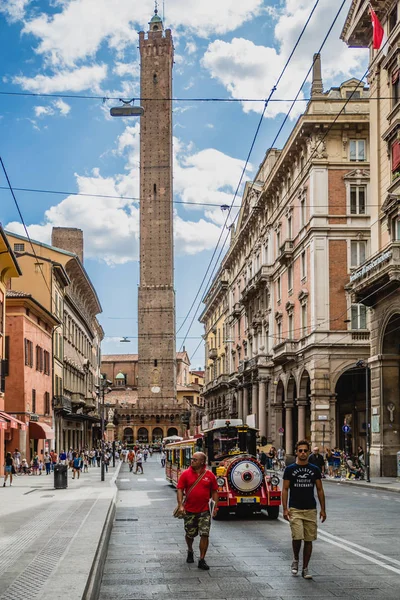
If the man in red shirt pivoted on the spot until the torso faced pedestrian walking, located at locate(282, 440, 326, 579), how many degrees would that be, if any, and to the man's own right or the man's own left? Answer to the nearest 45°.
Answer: approximately 45° to the man's own left

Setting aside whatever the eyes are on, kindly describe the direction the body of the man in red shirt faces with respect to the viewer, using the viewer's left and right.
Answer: facing the viewer

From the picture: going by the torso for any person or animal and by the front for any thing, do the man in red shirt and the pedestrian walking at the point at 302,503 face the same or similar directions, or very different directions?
same or similar directions

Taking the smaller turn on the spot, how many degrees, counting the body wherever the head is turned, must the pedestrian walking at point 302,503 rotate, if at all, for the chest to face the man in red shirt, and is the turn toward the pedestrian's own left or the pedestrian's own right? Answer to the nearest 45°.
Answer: approximately 135° to the pedestrian's own right

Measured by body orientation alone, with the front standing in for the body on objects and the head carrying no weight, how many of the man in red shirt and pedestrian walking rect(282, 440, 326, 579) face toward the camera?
2

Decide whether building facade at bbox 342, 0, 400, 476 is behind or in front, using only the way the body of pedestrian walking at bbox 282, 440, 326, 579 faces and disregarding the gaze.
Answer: behind
